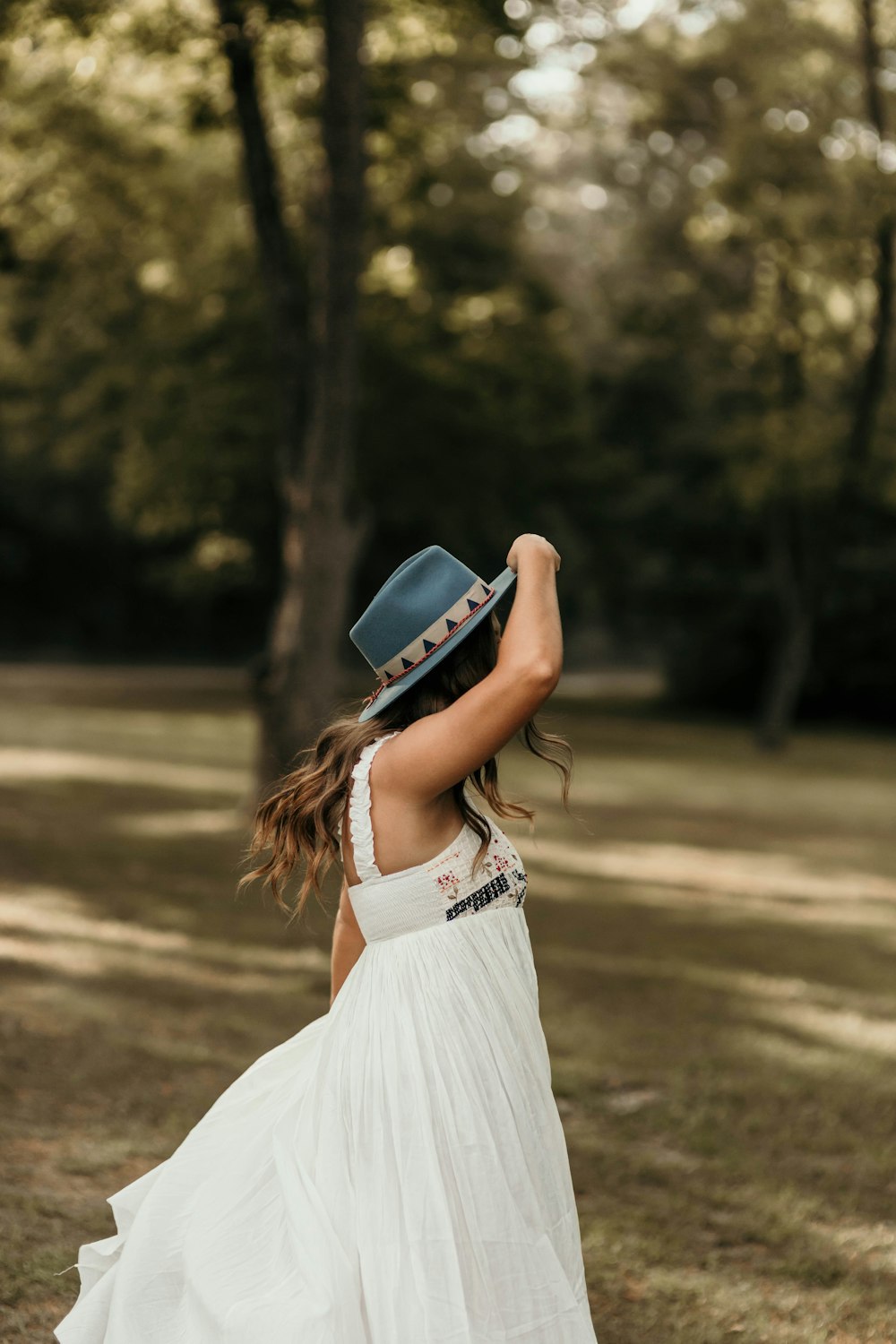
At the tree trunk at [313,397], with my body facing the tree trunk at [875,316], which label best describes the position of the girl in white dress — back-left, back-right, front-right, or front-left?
back-right

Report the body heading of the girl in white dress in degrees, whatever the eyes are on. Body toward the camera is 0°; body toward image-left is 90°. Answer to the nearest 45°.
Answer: approximately 270°

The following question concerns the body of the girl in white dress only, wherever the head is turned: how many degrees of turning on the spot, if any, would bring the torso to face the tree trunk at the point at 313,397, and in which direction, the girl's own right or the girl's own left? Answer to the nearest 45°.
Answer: approximately 90° to the girl's own left

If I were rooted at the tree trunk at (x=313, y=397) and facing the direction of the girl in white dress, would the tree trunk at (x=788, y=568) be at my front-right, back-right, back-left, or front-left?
back-left

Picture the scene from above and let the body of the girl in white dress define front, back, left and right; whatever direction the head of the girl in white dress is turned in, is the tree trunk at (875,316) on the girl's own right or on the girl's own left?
on the girl's own left

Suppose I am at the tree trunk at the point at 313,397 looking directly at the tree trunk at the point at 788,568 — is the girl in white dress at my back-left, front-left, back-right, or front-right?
back-right

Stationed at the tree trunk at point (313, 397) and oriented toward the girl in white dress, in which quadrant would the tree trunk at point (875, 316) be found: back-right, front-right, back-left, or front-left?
back-left
